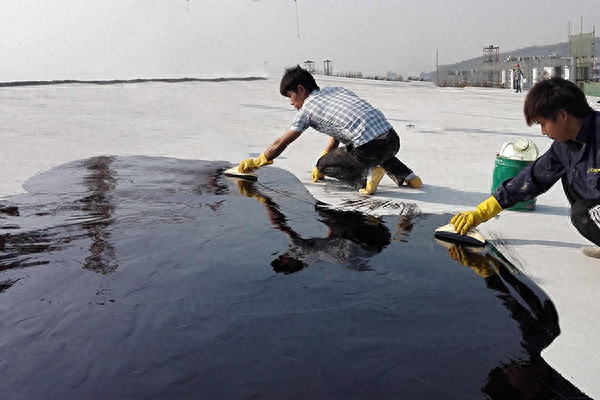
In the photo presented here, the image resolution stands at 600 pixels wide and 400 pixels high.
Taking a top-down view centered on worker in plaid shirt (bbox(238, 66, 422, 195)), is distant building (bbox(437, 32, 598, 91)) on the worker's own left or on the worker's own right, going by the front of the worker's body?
on the worker's own right

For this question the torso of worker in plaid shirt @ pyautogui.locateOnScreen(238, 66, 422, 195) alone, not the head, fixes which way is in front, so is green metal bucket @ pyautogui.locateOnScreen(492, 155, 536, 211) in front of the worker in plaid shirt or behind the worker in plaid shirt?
behind

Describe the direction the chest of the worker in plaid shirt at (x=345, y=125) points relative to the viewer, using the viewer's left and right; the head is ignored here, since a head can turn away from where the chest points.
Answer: facing to the left of the viewer

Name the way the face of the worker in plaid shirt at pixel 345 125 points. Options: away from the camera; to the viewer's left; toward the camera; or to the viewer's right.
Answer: to the viewer's left
